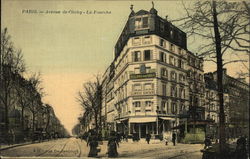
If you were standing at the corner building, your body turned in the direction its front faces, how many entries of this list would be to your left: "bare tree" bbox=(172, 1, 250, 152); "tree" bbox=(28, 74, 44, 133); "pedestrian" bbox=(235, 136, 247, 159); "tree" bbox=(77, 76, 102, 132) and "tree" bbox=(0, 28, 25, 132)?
2

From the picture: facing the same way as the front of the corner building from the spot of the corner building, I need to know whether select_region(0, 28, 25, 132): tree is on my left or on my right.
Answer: on my right

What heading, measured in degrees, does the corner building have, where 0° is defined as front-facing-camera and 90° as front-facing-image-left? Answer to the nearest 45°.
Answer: approximately 0°

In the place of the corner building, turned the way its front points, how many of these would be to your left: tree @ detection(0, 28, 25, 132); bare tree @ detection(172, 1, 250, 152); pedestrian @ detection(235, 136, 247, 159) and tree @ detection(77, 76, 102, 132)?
2

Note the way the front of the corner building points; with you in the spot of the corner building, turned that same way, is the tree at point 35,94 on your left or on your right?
on your right

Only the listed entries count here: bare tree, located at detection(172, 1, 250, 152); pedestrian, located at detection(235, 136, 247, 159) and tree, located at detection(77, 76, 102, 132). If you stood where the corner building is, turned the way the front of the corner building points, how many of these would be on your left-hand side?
2

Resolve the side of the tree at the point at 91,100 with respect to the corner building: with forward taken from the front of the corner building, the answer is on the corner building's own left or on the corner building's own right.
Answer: on the corner building's own right
